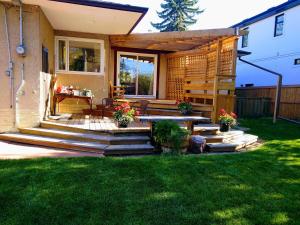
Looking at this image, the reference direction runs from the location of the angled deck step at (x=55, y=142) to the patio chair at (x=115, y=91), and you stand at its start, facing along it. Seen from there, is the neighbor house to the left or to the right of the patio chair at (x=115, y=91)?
right

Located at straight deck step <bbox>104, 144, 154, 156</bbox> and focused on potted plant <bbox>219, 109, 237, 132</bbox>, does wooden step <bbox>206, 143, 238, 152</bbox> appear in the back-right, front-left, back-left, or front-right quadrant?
front-right

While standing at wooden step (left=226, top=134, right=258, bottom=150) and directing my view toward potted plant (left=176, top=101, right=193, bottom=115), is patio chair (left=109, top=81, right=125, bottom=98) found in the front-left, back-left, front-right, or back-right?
front-left

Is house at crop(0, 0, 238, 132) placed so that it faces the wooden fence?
no

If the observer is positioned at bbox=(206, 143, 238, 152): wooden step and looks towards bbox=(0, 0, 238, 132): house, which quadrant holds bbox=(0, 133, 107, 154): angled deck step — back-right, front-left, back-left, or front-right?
front-left

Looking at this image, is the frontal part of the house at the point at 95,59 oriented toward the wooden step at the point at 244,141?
no

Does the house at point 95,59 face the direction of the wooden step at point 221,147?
no
